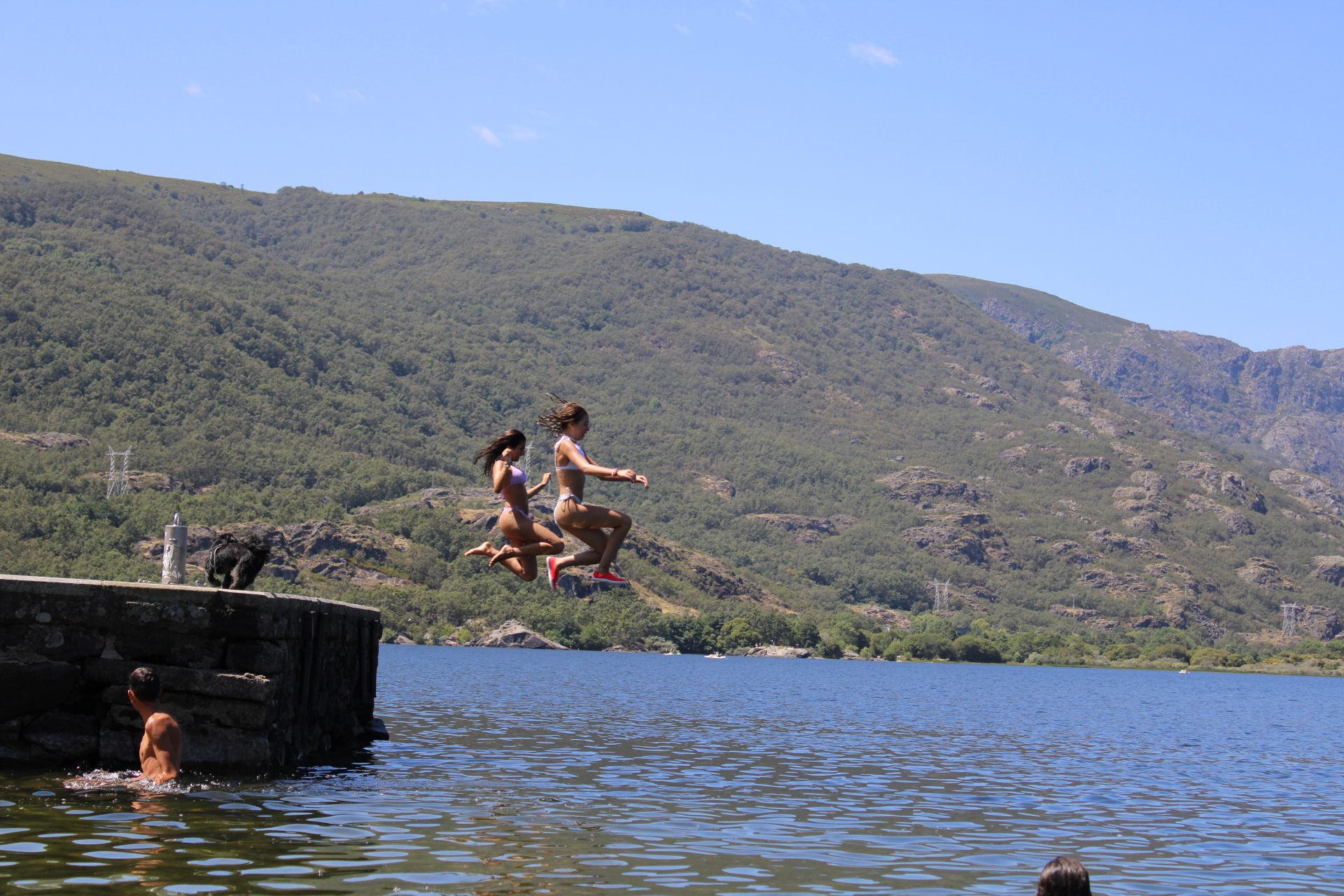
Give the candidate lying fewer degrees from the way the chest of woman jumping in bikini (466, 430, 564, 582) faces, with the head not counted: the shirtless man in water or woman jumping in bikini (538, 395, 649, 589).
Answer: the woman jumping in bikini

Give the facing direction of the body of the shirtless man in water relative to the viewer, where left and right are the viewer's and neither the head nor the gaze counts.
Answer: facing away from the viewer and to the left of the viewer

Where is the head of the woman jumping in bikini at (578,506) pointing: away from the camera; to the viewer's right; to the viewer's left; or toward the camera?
to the viewer's right

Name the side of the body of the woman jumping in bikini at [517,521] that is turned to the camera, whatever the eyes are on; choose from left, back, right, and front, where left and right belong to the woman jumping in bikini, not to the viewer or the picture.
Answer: right

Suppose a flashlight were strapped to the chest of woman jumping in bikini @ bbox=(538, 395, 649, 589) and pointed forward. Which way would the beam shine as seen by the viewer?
to the viewer's right

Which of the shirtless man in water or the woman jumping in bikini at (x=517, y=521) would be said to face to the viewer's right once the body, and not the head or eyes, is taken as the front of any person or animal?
the woman jumping in bikini
